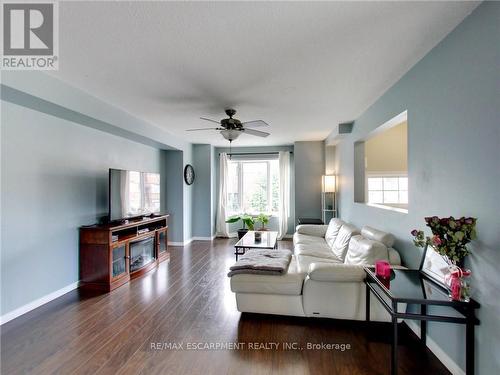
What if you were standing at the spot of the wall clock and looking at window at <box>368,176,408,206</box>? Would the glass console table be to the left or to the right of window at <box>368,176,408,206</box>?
right

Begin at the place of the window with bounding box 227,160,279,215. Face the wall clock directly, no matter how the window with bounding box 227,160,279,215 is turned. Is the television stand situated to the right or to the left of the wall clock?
left

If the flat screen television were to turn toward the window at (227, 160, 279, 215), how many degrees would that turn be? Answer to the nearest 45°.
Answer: approximately 90° to its left

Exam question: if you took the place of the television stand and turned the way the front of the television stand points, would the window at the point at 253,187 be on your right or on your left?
on your left

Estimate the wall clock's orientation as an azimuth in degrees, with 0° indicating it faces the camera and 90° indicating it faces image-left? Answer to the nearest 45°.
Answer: approximately 315°

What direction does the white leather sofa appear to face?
to the viewer's left

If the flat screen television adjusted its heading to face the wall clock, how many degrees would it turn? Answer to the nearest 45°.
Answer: approximately 90° to its left

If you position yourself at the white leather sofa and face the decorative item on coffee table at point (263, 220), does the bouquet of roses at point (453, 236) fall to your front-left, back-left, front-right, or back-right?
back-right

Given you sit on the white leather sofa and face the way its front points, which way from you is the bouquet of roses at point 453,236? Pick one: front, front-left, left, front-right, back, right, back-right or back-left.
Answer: back-left

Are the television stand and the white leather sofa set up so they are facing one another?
yes

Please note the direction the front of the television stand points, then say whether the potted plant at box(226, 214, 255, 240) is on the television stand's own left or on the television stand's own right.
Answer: on the television stand's own left

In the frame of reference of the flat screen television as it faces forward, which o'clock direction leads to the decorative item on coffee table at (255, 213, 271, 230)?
The decorative item on coffee table is roughly at 10 o'clock from the flat screen television.
